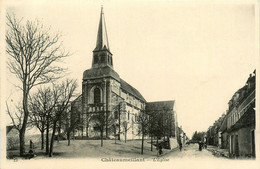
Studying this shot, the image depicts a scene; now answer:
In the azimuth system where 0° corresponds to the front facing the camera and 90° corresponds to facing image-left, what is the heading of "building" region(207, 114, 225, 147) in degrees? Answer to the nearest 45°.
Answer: approximately 90°

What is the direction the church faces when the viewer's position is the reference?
facing the viewer and to the left of the viewer

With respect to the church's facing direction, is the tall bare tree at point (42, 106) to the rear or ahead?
ahead

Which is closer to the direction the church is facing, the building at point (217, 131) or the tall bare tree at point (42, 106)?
the tall bare tree

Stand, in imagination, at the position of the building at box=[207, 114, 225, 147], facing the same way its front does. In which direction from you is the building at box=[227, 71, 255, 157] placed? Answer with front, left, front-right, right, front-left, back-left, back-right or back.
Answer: left

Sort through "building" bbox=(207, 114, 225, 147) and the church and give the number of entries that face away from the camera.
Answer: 0
